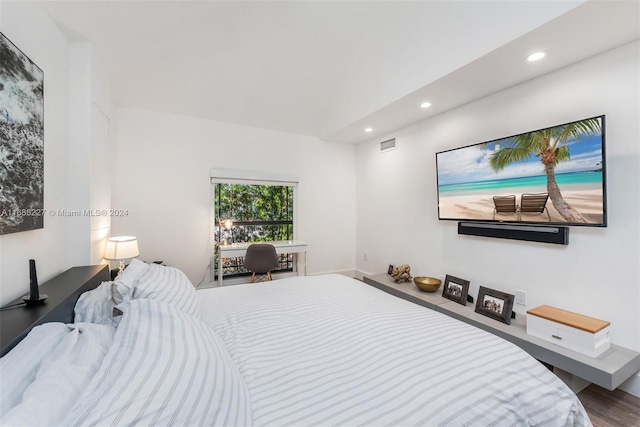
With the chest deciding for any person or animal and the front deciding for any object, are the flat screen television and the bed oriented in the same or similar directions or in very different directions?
very different directions

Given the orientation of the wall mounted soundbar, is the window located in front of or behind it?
in front

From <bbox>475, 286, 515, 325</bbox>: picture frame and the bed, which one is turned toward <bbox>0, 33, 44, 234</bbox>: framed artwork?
the picture frame

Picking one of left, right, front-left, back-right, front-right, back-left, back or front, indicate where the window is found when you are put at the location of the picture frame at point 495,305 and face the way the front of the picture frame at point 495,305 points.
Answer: front-right

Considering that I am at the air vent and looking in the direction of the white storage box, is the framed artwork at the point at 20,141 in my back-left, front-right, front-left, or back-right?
front-right

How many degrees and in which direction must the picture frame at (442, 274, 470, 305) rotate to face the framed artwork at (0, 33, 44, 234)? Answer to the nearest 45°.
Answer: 0° — it already faces it

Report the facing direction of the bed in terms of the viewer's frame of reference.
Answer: facing to the right of the viewer

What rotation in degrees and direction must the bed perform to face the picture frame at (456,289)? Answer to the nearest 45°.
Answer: approximately 45° to its left

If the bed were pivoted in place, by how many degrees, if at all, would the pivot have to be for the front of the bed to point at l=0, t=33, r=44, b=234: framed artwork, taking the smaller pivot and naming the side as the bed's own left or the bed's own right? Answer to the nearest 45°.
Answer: approximately 180°

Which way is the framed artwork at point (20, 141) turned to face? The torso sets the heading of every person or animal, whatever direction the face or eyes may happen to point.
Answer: to the viewer's right

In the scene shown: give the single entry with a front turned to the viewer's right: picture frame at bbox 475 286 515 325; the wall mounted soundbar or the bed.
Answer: the bed

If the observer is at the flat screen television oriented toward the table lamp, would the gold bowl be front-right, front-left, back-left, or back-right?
front-right

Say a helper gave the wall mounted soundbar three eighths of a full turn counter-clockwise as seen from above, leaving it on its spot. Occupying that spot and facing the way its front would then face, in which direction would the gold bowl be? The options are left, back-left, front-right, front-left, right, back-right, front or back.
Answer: back

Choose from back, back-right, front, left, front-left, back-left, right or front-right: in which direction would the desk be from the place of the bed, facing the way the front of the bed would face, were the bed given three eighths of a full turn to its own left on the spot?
front-right

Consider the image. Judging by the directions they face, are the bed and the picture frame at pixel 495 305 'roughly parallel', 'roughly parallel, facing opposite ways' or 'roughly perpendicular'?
roughly parallel, facing opposite ways

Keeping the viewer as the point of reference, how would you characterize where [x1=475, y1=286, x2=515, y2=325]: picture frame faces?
facing the viewer and to the left of the viewer
